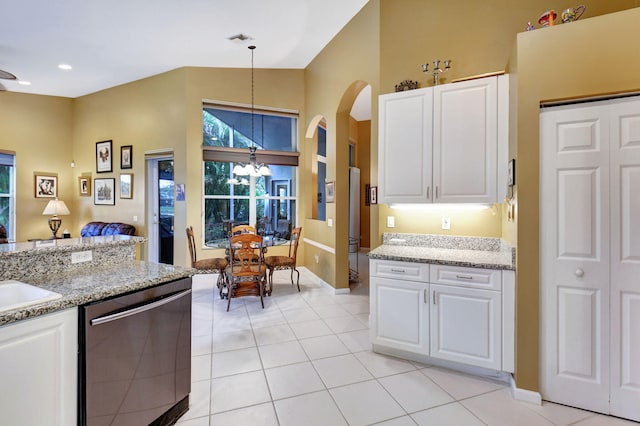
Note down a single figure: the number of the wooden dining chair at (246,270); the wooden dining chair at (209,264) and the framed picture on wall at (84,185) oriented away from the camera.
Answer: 1

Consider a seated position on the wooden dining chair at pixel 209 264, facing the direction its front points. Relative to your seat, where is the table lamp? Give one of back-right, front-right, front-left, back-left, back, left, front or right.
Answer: back-left

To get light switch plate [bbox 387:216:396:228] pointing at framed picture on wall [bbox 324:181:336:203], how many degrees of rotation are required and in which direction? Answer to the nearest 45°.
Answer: approximately 135° to its right

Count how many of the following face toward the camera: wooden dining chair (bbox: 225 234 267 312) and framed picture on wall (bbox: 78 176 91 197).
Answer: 1

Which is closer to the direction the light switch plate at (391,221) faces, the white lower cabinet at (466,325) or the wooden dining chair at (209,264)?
the white lower cabinet

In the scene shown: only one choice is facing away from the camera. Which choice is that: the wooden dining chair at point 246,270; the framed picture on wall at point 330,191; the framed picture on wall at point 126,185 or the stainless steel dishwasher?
the wooden dining chair

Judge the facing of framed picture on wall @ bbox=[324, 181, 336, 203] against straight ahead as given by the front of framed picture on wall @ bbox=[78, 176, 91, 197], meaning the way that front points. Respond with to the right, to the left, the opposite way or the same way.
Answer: to the right

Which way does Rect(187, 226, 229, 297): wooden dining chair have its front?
to the viewer's right

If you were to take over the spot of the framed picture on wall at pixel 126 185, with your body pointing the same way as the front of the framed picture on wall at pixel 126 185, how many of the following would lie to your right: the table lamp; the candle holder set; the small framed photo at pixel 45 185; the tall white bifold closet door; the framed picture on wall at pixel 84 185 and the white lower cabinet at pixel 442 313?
3

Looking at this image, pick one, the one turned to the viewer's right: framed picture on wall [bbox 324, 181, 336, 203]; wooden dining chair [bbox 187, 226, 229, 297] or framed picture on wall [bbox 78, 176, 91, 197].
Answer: the wooden dining chair

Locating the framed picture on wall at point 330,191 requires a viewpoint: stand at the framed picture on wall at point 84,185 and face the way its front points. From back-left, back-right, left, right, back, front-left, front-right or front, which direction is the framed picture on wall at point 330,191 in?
front-left

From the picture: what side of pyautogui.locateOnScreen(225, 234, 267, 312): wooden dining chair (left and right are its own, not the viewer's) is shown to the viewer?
back

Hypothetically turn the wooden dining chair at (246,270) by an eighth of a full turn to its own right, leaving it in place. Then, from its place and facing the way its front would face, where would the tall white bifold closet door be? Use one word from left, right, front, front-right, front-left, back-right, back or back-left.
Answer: right
